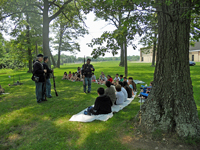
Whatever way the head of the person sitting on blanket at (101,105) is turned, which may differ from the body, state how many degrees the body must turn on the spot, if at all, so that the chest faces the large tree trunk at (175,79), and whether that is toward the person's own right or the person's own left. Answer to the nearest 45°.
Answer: approximately 180°

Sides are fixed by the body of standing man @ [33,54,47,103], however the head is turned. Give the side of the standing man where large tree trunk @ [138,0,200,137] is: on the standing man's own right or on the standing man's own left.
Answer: on the standing man's own right

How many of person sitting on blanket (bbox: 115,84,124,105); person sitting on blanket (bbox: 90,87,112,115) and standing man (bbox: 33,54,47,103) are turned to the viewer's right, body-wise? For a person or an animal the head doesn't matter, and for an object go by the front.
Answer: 1

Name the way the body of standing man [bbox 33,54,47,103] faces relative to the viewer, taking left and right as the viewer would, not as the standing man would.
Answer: facing to the right of the viewer

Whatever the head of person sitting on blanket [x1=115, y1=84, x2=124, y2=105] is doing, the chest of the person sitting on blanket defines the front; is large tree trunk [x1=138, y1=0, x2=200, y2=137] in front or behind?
behind

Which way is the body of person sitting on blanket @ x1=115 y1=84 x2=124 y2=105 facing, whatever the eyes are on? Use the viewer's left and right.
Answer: facing away from the viewer and to the left of the viewer

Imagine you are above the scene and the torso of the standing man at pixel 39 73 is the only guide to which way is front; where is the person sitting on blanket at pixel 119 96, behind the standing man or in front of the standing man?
in front

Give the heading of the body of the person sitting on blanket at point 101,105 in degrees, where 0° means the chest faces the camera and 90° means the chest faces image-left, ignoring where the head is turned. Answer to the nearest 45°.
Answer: approximately 135°

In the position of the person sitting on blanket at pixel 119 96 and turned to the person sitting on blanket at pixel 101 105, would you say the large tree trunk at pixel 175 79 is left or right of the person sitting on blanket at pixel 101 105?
left

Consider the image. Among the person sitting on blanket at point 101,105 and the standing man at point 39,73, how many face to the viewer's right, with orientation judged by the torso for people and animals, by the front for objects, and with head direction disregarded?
1

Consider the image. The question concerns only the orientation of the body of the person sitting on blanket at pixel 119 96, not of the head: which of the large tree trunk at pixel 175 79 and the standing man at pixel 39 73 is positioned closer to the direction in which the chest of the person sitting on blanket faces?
the standing man

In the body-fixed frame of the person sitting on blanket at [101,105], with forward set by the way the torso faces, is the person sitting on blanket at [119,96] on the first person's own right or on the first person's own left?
on the first person's own right
